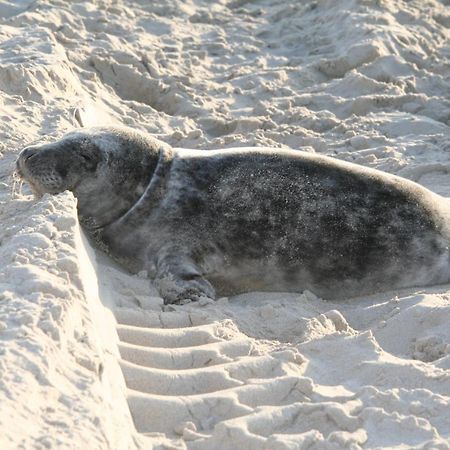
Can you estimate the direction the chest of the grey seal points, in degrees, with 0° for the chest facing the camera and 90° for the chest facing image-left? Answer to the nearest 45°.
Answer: approximately 90°
